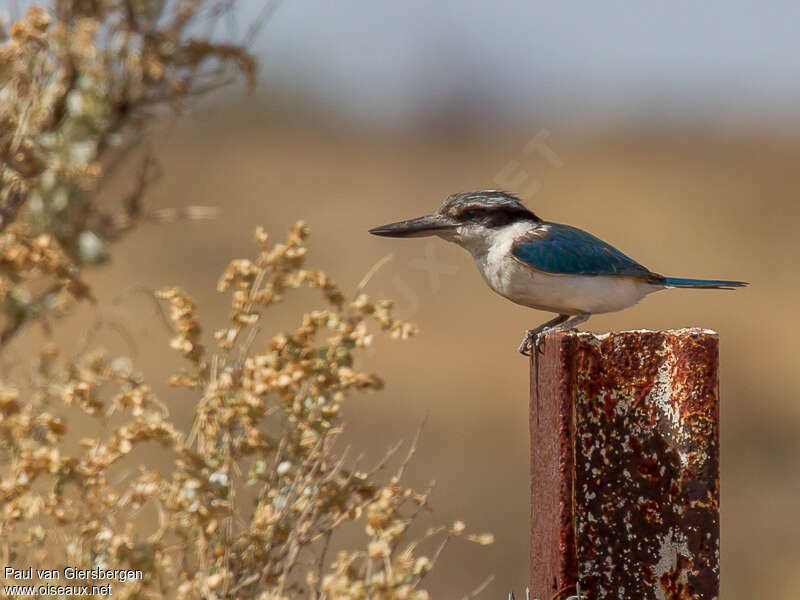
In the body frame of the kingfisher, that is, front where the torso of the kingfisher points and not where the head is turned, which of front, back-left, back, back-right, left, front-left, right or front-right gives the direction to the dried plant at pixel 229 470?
front-left

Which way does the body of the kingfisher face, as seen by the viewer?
to the viewer's left

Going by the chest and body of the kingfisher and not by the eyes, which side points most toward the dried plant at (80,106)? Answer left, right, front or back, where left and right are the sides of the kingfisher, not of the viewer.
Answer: front
